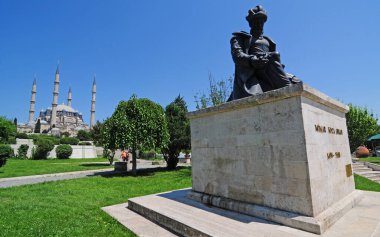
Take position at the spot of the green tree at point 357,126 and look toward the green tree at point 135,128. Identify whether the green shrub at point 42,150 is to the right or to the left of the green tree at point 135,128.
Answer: right

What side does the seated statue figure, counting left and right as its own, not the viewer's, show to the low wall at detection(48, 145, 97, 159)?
back

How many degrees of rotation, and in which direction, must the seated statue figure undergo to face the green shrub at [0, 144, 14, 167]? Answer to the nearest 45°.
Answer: approximately 180°

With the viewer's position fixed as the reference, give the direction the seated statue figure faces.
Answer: facing the viewer and to the right of the viewer

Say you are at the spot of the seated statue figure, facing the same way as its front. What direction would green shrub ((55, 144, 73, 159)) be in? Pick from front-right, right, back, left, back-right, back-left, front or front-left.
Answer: back

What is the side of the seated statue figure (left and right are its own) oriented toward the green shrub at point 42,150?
back

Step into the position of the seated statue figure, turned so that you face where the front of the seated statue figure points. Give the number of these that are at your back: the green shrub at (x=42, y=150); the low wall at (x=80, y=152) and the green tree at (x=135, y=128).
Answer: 3

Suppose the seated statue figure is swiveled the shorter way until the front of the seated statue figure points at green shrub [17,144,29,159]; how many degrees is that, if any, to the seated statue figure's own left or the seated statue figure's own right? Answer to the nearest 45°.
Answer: approximately 180°

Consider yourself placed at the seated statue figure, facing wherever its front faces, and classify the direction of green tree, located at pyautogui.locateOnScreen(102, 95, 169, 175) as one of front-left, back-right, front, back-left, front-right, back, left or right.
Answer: back

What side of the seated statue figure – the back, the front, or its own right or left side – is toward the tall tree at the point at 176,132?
back
